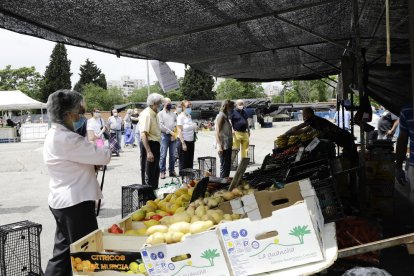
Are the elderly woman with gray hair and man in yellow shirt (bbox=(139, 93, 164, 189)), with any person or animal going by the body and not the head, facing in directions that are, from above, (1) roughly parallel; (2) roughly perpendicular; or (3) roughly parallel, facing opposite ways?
roughly parallel

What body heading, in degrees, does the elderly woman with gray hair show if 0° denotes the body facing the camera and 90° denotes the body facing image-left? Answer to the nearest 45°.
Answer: approximately 270°

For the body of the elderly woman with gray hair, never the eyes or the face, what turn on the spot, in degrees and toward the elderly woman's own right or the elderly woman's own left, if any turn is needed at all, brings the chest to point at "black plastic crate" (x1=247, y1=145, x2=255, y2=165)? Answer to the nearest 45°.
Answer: approximately 45° to the elderly woman's own left

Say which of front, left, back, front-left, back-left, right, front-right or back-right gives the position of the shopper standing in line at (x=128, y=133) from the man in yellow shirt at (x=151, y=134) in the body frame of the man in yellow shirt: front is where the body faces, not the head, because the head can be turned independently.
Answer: left

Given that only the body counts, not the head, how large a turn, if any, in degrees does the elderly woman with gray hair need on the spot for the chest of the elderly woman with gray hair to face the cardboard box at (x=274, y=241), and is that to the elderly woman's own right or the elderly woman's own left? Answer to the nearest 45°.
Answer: approximately 45° to the elderly woman's own right

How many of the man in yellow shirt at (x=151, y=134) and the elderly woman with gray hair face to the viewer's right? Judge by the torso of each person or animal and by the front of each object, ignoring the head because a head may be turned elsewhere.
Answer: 2

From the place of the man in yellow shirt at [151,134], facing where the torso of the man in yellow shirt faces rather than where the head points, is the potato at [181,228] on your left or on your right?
on your right

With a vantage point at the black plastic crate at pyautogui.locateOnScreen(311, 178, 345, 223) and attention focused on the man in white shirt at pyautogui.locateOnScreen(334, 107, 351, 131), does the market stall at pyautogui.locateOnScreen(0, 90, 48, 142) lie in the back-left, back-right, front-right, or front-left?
front-left

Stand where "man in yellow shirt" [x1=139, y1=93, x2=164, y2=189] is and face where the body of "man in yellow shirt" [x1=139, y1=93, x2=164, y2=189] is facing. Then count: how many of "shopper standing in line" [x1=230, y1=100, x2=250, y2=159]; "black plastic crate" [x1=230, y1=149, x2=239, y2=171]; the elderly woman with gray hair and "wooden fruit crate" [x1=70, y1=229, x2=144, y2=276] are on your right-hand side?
2

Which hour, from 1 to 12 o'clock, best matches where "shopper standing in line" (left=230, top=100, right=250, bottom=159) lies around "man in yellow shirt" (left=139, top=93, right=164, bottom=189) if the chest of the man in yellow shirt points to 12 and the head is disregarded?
The shopper standing in line is roughly at 10 o'clock from the man in yellow shirt.

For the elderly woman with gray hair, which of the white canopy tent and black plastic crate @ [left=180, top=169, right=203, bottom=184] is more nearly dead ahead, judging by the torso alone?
the black plastic crate

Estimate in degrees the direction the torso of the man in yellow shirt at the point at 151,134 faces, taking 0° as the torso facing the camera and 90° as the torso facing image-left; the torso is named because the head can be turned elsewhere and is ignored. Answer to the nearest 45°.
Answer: approximately 270°
